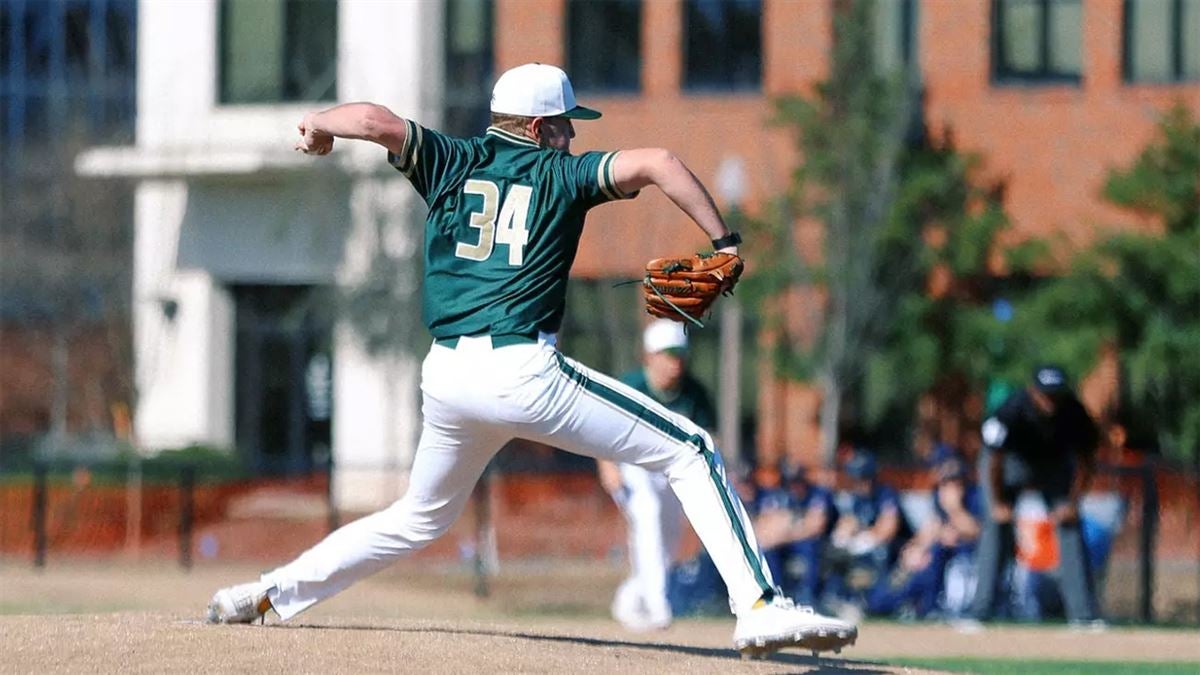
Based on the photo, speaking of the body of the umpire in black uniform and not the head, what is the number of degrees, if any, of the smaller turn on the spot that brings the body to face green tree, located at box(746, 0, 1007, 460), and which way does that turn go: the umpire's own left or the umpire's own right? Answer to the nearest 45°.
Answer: approximately 180°

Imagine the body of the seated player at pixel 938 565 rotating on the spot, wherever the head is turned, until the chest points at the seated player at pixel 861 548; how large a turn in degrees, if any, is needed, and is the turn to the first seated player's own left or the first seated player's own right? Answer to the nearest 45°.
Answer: approximately 45° to the first seated player's own right

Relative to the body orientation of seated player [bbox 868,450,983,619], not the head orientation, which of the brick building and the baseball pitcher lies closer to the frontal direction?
the baseball pitcher

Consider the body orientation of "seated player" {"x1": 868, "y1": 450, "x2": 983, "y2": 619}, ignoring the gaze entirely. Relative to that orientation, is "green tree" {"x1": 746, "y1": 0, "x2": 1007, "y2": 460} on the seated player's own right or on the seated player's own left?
on the seated player's own right

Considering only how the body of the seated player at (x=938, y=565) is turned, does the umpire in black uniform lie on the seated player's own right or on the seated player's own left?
on the seated player's own left

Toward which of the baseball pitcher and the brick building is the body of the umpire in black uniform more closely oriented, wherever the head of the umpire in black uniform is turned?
the baseball pitcher

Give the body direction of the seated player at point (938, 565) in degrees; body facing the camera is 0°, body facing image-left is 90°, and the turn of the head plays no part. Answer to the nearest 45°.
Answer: approximately 45°

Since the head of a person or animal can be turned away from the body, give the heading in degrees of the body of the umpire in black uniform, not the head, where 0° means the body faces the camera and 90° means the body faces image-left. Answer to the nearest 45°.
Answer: approximately 0°

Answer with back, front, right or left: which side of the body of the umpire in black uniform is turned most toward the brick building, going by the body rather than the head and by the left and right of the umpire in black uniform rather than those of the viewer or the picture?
back
